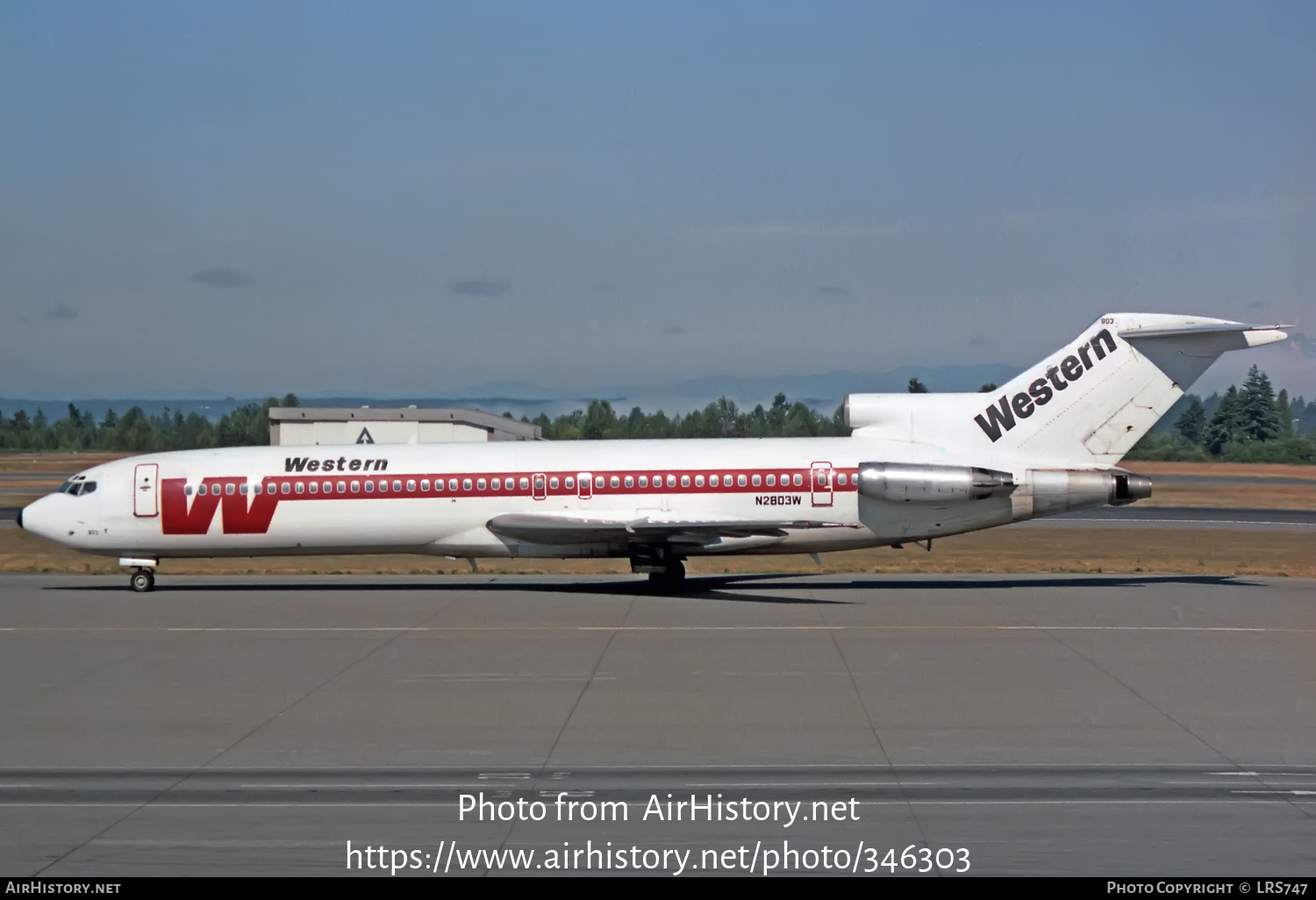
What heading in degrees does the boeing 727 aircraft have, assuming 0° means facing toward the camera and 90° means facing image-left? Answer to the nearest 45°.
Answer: approximately 90°
